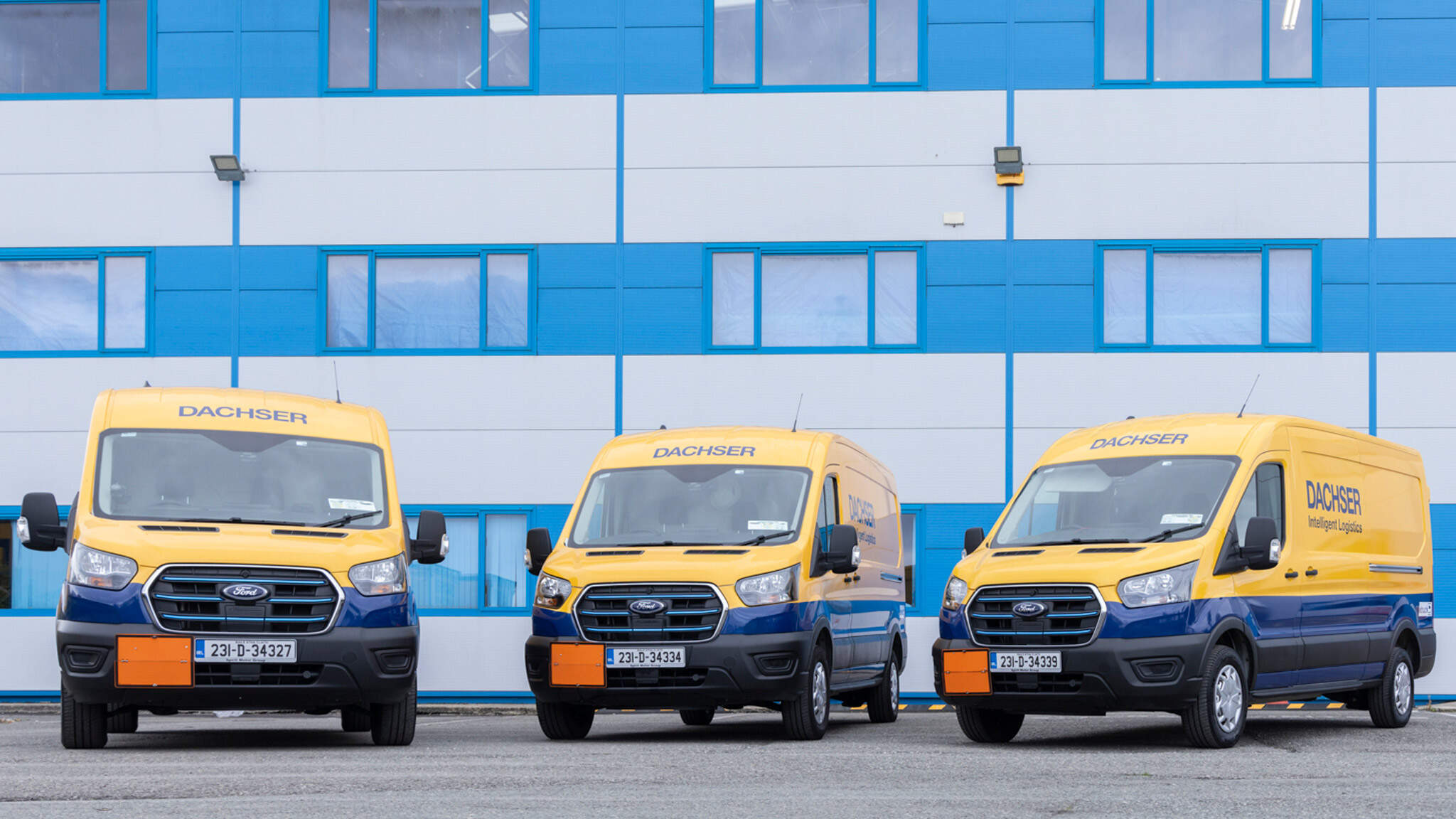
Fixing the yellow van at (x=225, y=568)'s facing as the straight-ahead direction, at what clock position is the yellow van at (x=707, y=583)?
the yellow van at (x=707, y=583) is roughly at 9 o'clock from the yellow van at (x=225, y=568).

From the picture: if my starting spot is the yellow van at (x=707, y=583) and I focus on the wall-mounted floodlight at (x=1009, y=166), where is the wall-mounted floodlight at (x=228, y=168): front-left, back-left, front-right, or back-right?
front-left

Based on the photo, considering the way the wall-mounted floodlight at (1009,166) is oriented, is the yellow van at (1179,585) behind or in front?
in front

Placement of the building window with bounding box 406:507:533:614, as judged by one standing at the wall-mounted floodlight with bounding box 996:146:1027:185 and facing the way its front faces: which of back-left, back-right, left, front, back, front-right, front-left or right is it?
right

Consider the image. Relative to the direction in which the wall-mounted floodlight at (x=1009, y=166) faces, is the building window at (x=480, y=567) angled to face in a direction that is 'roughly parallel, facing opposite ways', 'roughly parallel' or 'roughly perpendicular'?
roughly parallel

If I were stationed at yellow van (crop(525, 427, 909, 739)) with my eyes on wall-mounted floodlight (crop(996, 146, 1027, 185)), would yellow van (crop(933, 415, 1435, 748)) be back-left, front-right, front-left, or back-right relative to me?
front-right

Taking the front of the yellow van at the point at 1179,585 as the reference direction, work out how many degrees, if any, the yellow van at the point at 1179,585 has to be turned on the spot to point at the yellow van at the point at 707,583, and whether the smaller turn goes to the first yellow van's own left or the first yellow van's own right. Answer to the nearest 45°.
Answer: approximately 45° to the first yellow van's own right

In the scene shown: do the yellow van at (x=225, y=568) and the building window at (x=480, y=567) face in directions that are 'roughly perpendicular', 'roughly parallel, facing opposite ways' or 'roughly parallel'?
roughly parallel

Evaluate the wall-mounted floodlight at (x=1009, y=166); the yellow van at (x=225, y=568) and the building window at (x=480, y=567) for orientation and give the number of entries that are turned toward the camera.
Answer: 3

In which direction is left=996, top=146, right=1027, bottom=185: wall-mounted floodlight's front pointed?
toward the camera

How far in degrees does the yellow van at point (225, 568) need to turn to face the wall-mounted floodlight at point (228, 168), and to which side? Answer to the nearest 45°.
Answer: approximately 180°

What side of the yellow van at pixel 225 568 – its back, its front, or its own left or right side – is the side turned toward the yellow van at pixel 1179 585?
left

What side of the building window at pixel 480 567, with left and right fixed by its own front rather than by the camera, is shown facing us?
front

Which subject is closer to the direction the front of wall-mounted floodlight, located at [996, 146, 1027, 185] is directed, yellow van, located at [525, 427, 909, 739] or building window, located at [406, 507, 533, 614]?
the yellow van

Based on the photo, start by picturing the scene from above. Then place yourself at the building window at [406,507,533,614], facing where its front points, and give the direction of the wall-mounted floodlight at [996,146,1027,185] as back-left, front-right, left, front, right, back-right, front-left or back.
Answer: left

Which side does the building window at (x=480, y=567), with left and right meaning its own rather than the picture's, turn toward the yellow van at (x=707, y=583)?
front
